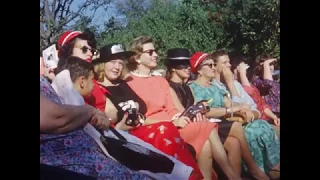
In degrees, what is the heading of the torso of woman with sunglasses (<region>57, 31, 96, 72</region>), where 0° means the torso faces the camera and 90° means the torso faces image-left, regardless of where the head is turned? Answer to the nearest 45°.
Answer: approximately 315°

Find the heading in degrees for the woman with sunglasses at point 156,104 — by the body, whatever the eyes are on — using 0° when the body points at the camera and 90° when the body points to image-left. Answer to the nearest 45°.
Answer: approximately 315°

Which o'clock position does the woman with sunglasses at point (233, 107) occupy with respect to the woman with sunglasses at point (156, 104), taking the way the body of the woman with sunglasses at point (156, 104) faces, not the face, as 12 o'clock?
the woman with sunglasses at point (233, 107) is roughly at 10 o'clock from the woman with sunglasses at point (156, 104).

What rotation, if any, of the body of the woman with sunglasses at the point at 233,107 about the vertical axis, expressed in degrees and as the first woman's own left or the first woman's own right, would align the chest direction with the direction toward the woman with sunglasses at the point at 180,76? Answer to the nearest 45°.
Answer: approximately 135° to the first woman's own right

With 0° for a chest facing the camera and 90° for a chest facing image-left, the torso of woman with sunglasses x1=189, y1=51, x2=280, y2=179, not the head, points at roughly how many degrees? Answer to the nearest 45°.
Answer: approximately 315°

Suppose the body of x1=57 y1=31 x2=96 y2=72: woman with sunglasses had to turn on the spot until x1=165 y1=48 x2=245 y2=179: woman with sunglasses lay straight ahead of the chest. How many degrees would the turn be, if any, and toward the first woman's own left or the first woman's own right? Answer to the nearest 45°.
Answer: approximately 45° to the first woman's own left
